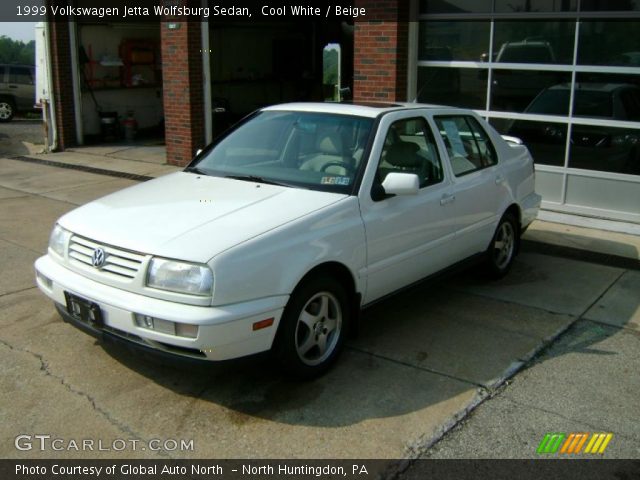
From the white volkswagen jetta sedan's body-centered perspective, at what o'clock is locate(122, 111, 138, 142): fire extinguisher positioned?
The fire extinguisher is roughly at 4 o'clock from the white volkswagen jetta sedan.

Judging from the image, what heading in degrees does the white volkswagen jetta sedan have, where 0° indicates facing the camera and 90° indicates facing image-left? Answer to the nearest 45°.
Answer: approximately 45°
